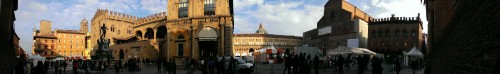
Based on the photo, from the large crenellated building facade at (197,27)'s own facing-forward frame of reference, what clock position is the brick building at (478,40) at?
The brick building is roughly at 12 o'clock from the large crenellated building facade.

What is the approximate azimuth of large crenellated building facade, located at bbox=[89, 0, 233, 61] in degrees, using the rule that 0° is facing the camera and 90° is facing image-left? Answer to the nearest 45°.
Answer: approximately 0°
